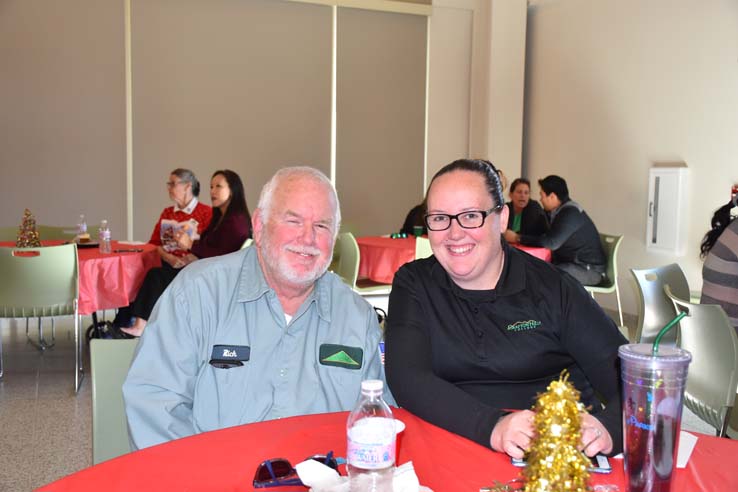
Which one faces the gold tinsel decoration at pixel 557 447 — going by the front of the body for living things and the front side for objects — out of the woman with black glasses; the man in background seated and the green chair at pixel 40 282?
the woman with black glasses

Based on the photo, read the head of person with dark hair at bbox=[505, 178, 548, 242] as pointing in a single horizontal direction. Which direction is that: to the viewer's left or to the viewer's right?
to the viewer's right

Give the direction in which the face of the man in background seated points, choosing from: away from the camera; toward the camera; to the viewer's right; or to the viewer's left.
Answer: to the viewer's left

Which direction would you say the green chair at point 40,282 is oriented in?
away from the camera

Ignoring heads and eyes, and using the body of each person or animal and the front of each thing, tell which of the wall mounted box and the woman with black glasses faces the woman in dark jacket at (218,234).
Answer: the wall mounted box

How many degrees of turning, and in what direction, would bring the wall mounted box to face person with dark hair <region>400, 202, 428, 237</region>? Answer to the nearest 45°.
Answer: approximately 45° to its right

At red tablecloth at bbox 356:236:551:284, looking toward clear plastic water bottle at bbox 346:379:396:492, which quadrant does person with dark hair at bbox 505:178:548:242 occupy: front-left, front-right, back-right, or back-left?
back-left

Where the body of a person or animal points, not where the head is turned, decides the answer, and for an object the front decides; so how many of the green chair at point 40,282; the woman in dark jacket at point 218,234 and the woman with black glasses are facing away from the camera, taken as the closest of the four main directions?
1

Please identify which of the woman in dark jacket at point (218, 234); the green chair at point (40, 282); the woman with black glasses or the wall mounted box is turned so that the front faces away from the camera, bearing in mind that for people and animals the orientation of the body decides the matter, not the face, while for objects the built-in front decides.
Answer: the green chair

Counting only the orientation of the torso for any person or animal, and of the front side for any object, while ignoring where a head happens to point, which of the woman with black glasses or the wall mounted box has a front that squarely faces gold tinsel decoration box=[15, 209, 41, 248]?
the wall mounted box

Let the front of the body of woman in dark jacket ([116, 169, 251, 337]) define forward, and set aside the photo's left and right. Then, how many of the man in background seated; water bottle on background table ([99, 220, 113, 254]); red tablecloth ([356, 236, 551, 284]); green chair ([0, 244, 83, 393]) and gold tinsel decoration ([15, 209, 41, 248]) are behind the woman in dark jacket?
2

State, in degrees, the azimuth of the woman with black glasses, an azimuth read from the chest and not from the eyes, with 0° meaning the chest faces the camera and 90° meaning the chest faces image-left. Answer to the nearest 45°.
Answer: approximately 0°

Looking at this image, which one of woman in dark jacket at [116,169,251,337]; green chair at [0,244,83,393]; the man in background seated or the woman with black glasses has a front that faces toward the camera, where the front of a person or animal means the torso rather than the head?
the woman with black glasses
